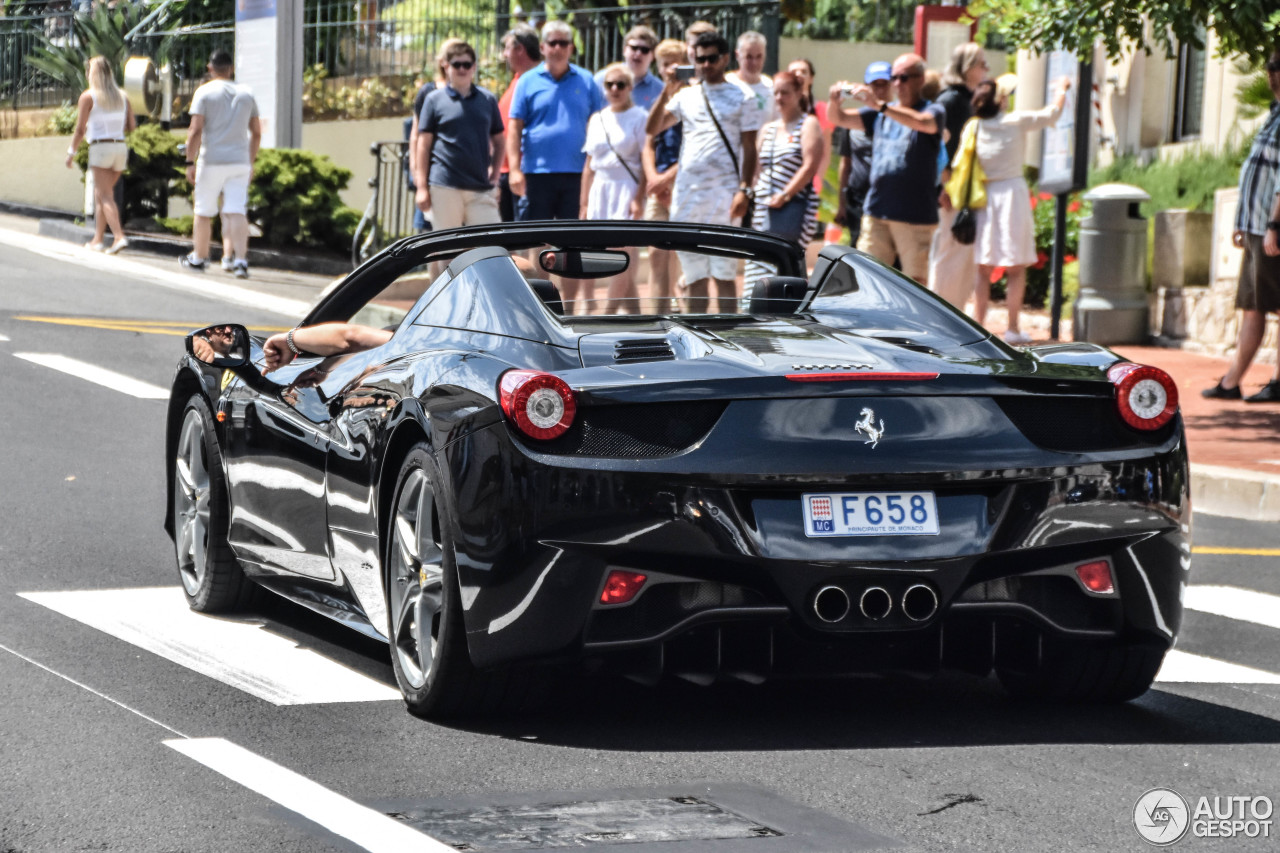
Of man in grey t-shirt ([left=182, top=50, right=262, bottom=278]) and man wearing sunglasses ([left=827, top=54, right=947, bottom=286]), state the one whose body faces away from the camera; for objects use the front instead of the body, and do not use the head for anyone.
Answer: the man in grey t-shirt

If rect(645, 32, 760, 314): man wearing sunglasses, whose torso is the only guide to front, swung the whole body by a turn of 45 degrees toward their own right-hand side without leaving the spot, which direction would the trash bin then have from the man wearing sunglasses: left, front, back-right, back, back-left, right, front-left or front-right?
back

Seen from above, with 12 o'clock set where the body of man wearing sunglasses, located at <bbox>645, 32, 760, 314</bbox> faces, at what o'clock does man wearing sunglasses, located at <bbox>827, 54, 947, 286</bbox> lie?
man wearing sunglasses, located at <bbox>827, 54, 947, 286</bbox> is roughly at 8 o'clock from man wearing sunglasses, located at <bbox>645, 32, 760, 314</bbox>.

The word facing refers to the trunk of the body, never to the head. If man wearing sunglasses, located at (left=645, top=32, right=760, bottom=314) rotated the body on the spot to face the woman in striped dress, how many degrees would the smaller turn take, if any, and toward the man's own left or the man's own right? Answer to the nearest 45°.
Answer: approximately 45° to the man's own left

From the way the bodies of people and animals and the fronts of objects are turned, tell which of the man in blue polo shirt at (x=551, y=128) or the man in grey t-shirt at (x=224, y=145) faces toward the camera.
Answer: the man in blue polo shirt

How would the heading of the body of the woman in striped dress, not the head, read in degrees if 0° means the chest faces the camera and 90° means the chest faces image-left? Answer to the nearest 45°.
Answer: approximately 45°

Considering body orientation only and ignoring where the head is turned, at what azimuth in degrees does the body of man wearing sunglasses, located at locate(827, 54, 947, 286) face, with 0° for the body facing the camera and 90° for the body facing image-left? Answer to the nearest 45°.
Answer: approximately 45°

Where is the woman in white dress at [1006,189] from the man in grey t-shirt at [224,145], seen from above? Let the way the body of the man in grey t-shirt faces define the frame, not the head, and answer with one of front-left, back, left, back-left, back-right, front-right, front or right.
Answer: back-right

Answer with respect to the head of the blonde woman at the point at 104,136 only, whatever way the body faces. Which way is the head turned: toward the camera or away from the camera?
away from the camera

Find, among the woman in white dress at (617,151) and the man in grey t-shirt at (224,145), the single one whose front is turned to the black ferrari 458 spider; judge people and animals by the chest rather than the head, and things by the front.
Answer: the woman in white dress

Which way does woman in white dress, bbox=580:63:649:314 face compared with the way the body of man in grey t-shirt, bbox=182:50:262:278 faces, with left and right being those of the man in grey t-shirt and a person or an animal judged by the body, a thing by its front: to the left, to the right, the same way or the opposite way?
the opposite way

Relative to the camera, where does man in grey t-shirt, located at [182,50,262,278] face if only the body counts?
away from the camera

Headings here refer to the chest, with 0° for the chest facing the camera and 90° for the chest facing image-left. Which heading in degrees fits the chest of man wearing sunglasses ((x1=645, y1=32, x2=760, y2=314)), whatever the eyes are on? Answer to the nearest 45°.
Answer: approximately 0°

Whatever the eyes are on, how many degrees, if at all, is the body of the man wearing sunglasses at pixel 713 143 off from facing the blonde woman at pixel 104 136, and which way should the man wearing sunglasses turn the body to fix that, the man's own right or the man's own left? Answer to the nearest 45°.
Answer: approximately 135° to the man's own right

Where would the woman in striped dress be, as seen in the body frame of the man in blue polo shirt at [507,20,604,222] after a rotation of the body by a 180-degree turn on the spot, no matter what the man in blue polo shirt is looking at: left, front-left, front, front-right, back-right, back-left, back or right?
back-right

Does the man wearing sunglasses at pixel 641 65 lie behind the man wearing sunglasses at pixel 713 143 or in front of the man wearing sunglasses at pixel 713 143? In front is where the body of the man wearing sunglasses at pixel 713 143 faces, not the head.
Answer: behind

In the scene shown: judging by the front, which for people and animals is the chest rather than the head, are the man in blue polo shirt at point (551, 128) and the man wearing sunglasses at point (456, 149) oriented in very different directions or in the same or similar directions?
same or similar directions

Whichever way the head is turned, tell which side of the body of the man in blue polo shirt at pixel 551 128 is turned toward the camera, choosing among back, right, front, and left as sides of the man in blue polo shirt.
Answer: front
